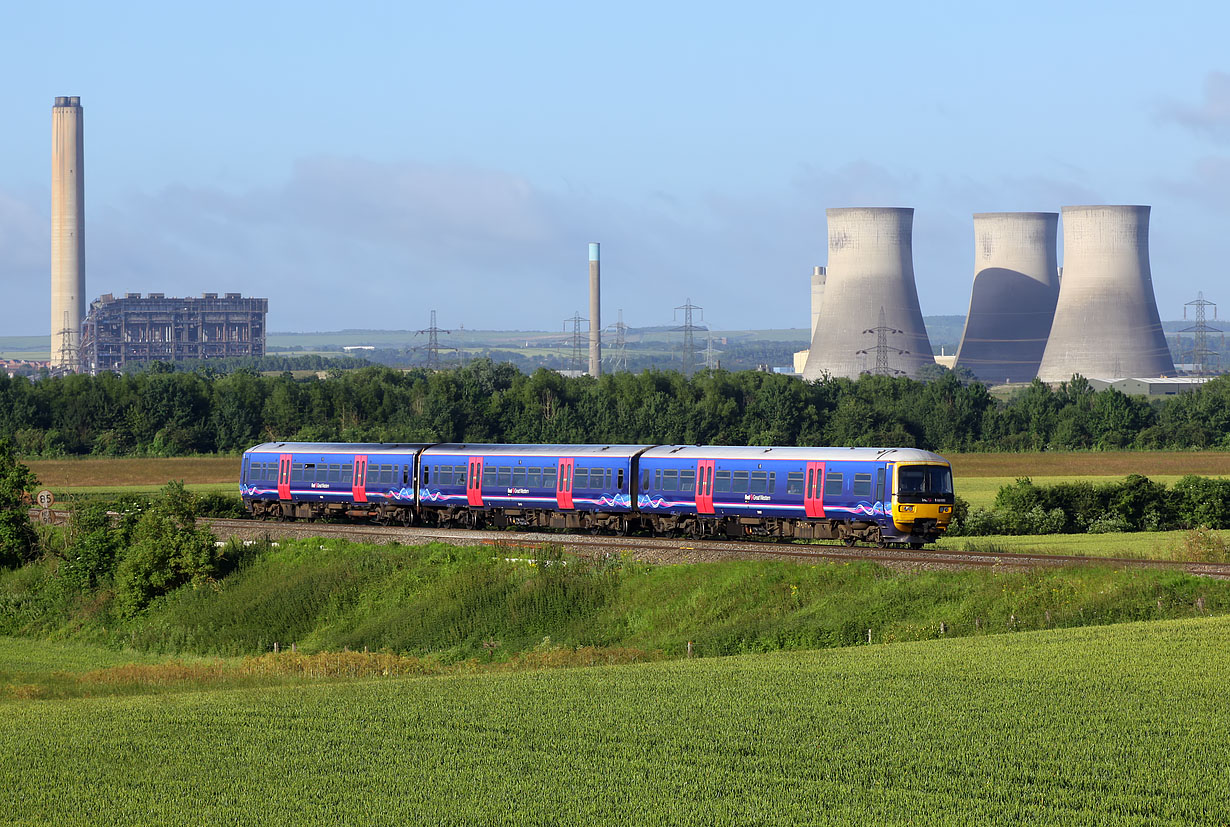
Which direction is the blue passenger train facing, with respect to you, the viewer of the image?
facing the viewer and to the right of the viewer

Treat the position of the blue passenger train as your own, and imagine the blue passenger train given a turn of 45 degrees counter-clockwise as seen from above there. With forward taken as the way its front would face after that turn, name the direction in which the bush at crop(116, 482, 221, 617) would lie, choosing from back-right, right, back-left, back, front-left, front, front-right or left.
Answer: back

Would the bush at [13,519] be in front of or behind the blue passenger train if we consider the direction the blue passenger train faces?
behind

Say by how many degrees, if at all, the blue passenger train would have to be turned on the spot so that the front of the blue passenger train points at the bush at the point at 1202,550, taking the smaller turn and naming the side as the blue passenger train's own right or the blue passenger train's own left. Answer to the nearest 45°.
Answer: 0° — it already faces it
